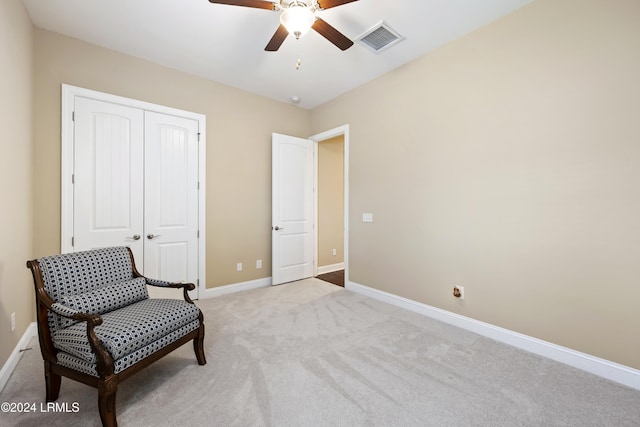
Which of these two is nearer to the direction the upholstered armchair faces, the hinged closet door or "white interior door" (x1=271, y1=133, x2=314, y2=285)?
the white interior door

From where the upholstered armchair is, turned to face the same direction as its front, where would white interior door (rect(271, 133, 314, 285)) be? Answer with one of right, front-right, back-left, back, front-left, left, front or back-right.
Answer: left

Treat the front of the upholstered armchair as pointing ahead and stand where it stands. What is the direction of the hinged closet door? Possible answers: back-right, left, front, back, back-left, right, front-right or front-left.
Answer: back-left

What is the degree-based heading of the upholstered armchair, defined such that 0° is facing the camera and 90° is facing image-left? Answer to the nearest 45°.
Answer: approximately 315°

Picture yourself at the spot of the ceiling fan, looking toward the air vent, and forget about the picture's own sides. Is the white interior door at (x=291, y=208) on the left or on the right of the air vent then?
left
